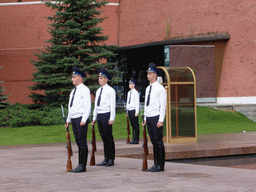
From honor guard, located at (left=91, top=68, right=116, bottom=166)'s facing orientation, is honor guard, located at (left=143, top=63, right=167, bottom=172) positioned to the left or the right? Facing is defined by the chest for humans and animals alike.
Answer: on their left

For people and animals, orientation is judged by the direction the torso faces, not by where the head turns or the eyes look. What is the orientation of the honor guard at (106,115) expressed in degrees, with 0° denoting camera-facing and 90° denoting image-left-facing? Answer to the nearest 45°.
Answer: approximately 45°

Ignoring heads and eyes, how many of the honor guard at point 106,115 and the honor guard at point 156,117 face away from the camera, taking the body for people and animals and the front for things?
0

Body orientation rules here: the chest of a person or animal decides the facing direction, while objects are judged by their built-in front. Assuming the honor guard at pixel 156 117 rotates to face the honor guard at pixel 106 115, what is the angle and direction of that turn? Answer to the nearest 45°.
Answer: approximately 90° to their right

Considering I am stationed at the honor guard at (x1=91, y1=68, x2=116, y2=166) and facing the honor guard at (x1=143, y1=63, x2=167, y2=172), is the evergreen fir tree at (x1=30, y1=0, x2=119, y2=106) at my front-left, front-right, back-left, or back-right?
back-left

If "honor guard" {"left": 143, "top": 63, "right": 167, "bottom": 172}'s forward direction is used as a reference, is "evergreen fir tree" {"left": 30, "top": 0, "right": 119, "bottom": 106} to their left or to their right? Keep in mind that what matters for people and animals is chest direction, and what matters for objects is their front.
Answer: on their right

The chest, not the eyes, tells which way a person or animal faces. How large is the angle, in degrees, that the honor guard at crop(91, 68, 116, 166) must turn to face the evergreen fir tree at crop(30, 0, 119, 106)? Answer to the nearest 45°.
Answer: approximately 135° to their right

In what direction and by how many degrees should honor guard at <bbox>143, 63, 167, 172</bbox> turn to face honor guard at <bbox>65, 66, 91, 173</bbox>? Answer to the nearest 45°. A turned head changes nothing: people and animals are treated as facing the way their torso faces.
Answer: approximately 45° to their right

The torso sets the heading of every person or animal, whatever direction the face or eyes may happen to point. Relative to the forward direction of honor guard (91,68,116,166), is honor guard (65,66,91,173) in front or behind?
in front

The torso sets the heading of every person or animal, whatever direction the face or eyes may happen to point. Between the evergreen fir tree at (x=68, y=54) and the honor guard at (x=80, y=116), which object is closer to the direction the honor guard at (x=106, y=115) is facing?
the honor guard
